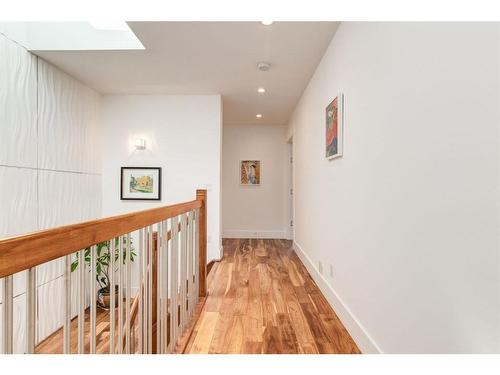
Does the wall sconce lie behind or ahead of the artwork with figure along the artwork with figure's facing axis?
ahead

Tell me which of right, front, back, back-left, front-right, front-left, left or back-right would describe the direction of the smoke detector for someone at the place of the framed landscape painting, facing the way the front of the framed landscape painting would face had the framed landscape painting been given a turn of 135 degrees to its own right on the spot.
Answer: back

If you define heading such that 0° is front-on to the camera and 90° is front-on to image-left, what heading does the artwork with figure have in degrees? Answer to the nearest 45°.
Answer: approximately 0°

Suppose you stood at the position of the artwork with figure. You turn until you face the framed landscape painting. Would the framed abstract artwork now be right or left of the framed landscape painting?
left

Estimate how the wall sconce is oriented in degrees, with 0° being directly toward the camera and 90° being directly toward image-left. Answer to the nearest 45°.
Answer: approximately 0°

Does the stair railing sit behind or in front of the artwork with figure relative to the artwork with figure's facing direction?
in front

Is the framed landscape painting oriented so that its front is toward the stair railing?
yes

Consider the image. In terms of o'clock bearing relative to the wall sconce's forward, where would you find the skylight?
The skylight is roughly at 1 o'clock from the wall sconce.

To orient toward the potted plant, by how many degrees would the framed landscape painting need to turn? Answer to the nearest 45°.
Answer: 0° — it already faces it
